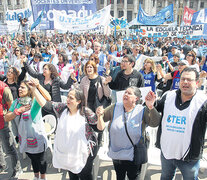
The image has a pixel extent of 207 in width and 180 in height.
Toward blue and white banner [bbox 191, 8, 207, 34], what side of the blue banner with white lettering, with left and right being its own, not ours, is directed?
left

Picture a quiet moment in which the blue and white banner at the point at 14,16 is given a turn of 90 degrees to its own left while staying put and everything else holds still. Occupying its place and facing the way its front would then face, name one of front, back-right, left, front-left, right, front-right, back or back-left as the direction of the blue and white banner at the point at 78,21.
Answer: front-right

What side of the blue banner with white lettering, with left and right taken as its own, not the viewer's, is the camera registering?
front

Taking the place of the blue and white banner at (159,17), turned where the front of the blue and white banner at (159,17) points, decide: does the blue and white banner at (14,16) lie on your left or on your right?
on your right

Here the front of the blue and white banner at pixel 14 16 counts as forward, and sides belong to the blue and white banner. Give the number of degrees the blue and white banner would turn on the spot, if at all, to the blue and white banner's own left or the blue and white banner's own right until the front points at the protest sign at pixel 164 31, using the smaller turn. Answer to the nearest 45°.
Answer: approximately 90° to the blue and white banner's own left

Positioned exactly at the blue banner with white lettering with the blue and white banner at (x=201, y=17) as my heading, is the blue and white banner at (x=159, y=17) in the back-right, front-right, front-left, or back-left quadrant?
front-left

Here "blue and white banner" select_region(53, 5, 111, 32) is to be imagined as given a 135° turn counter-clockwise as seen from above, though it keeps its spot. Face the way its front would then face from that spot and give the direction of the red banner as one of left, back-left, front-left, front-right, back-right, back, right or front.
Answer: front

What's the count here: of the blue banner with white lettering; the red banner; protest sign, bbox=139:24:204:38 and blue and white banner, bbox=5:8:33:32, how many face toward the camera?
4

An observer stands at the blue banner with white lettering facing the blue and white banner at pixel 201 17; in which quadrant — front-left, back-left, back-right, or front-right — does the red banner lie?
front-left

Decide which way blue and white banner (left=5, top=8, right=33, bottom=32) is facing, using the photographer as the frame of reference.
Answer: facing the viewer

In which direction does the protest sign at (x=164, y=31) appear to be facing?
toward the camera

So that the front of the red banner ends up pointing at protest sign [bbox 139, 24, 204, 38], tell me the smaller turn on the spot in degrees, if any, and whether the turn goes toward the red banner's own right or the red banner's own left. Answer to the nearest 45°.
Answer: approximately 45° to the red banner's own right

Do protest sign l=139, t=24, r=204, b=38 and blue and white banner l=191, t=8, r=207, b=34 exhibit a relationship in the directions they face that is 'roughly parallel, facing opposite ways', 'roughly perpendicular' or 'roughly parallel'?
roughly parallel
